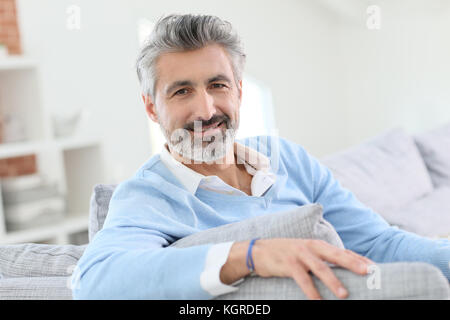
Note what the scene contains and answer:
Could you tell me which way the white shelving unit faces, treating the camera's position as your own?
facing the viewer and to the right of the viewer

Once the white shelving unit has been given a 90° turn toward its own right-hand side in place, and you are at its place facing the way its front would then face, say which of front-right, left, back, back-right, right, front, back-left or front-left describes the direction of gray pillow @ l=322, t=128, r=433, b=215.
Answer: left

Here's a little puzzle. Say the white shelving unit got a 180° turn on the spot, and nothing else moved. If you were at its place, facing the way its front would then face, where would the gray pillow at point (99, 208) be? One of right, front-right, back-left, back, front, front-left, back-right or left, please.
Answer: back-left

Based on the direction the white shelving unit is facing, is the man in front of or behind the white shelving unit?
in front

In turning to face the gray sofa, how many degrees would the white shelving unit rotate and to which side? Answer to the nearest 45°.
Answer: approximately 45° to its right
